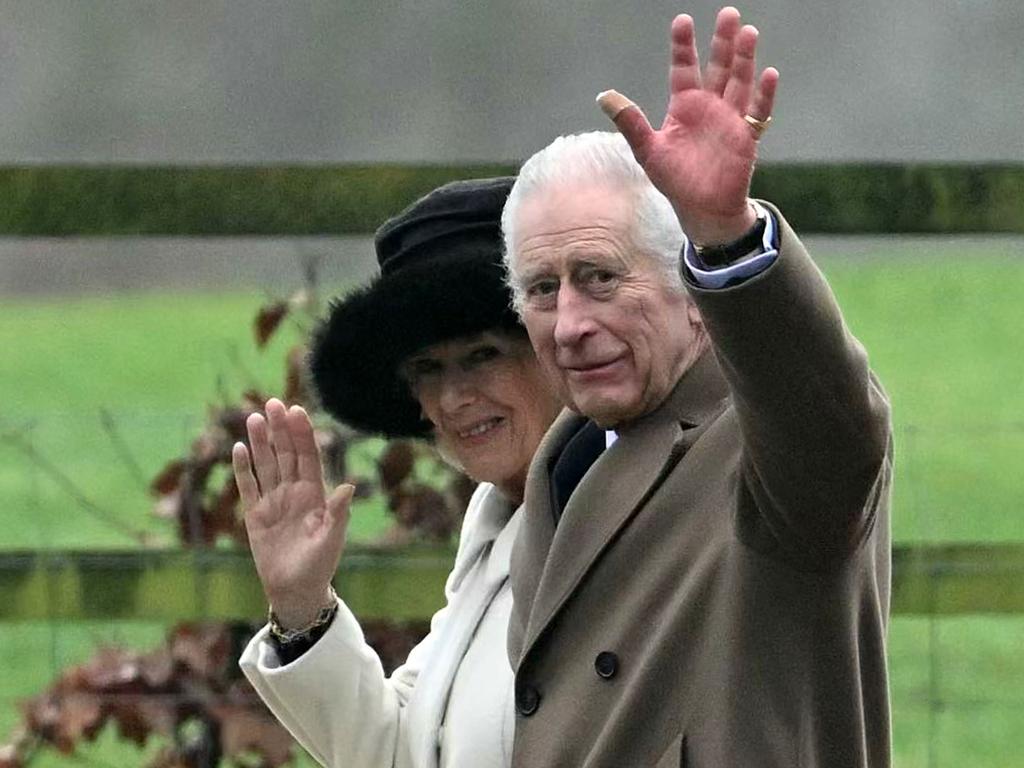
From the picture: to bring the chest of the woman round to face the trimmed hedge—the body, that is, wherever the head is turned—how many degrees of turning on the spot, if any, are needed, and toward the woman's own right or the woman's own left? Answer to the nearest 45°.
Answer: approximately 135° to the woman's own right

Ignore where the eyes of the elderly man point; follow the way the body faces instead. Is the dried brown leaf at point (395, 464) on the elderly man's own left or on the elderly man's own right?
on the elderly man's own right

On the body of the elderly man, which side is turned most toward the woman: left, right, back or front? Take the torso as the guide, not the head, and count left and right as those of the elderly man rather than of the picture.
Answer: right

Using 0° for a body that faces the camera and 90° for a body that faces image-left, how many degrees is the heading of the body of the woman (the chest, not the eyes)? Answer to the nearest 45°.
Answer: approximately 45°

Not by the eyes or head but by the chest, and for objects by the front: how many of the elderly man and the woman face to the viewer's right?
0

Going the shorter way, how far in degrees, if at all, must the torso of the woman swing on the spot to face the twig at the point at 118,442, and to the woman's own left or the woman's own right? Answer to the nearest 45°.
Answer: approximately 90° to the woman's own right

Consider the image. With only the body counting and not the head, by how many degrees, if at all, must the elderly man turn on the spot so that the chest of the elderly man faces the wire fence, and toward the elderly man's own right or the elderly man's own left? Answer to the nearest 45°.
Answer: approximately 135° to the elderly man's own right

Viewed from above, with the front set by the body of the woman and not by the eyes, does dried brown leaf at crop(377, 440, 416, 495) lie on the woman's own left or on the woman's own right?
on the woman's own right

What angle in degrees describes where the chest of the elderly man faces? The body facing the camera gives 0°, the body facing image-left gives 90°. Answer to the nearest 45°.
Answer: approximately 45°
